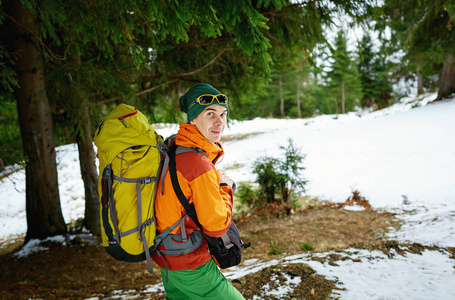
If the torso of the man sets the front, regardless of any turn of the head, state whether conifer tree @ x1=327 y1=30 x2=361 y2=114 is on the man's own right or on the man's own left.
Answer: on the man's own left

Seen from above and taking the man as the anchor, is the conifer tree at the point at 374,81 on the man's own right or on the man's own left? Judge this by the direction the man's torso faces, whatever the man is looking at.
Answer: on the man's own left

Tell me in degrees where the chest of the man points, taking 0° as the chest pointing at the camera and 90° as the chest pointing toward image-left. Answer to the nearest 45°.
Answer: approximately 270°
